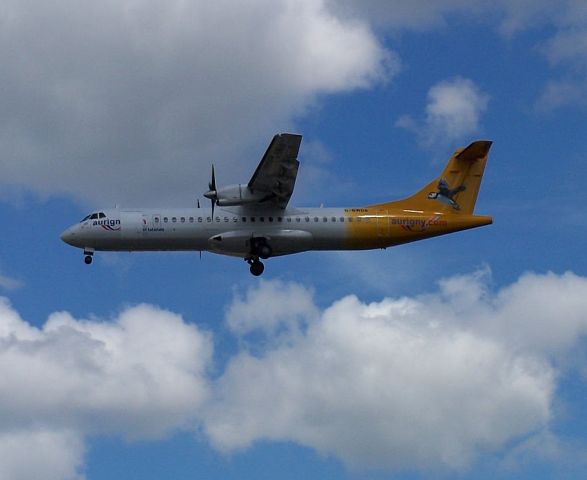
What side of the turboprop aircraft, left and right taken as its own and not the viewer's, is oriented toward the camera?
left
